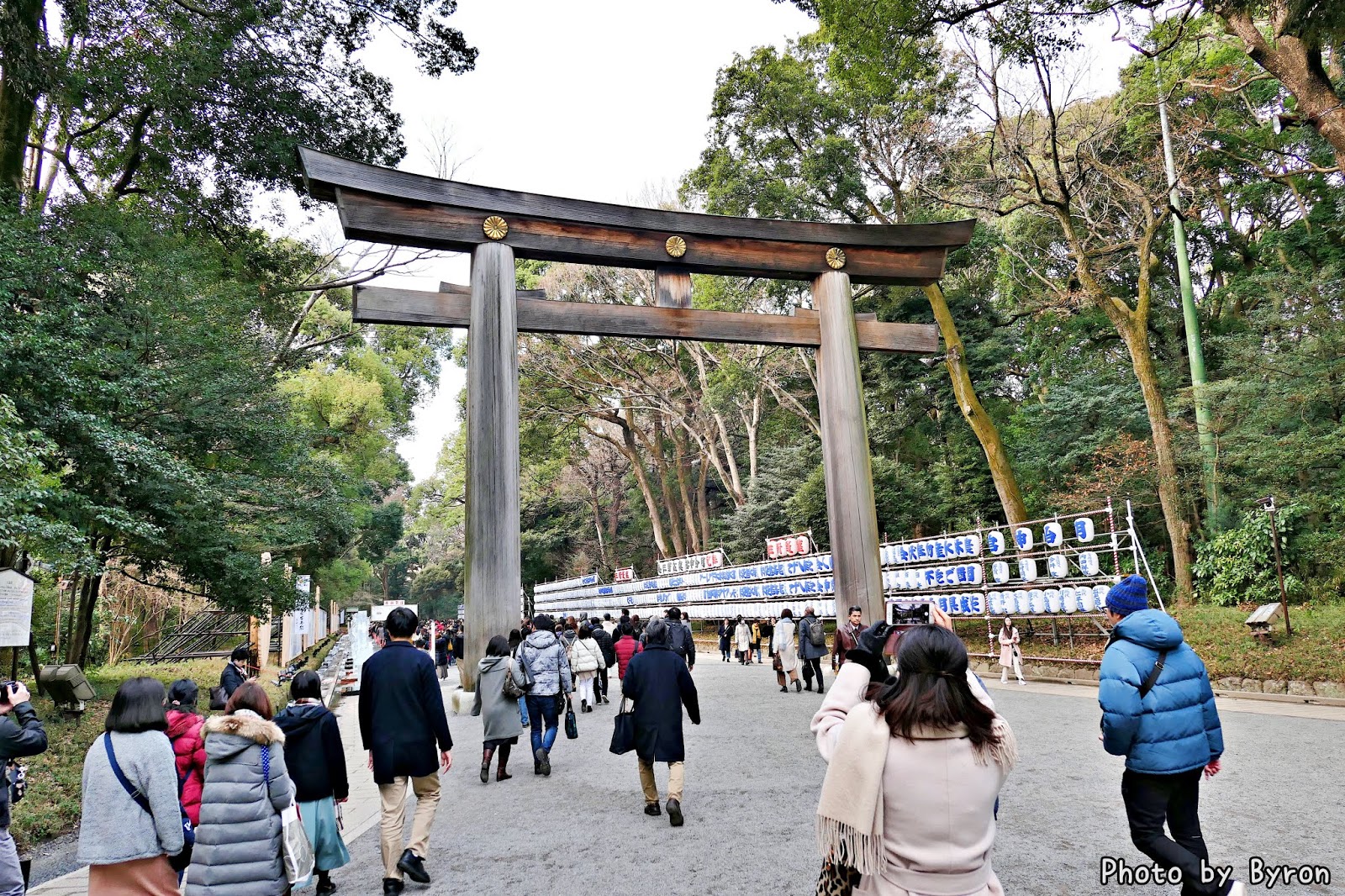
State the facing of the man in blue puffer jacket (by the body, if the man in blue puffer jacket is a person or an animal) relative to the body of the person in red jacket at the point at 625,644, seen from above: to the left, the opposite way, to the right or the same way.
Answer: the same way

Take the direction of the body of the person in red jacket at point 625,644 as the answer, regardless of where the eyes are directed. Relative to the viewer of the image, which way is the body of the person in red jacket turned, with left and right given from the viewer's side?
facing away from the viewer

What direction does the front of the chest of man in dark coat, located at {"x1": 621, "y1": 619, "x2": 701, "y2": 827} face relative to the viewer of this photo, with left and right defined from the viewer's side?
facing away from the viewer

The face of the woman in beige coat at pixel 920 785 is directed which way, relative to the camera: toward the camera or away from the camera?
away from the camera

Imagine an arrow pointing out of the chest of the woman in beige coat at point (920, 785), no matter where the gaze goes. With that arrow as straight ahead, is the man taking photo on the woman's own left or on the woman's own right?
on the woman's own left

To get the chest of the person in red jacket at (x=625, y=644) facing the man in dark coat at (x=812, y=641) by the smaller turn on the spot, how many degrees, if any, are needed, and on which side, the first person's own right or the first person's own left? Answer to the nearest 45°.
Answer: approximately 90° to the first person's own right

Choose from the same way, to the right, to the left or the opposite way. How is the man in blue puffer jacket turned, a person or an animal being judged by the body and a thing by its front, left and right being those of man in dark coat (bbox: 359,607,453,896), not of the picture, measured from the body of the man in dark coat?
the same way

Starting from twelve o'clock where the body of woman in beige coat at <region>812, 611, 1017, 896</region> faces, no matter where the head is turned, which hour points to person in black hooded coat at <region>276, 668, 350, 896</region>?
The person in black hooded coat is roughly at 10 o'clock from the woman in beige coat.

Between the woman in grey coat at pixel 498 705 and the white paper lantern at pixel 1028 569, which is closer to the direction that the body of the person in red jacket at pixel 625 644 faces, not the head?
the white paper lantern

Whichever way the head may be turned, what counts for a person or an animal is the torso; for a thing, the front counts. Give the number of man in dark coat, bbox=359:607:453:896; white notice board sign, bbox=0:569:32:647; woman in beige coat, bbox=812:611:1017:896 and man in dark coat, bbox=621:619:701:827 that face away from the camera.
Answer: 3

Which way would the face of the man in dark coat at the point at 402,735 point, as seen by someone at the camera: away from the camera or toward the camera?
away from the camera

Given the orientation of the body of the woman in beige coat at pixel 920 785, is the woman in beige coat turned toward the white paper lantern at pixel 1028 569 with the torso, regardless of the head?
yes

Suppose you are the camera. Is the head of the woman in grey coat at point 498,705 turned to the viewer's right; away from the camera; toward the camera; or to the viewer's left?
away from the camera

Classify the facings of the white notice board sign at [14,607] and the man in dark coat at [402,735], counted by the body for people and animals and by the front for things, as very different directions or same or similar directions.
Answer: very different directions

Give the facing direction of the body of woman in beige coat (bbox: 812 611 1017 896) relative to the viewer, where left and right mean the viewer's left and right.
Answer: facing away from the viewer

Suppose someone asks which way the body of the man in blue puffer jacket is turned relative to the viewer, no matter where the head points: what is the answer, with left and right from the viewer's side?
facing away from the viewer and to the left of the viewer

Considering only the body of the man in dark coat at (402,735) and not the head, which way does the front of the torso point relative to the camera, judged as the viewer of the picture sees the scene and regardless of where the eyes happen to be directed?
away from the camera

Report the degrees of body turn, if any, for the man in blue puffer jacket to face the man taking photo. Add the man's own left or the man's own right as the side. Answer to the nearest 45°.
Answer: approximately 90° to the man's own left

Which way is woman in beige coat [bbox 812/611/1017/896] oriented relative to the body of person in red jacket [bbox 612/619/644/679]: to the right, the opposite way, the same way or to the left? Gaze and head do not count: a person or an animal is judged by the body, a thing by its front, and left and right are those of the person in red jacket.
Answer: the same way
